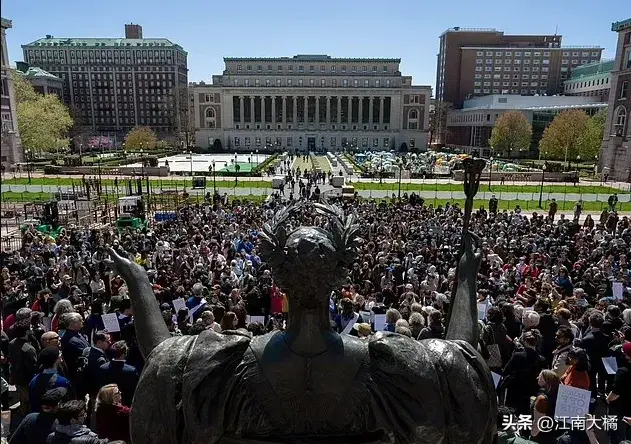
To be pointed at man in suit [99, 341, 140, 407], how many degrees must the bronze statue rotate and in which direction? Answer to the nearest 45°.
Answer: approximately 45° to its left

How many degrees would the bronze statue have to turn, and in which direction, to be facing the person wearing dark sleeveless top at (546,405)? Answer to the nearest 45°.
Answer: approximately 45° to its right

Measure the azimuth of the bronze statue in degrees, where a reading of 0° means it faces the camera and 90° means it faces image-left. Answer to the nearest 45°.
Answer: approximately 180°
